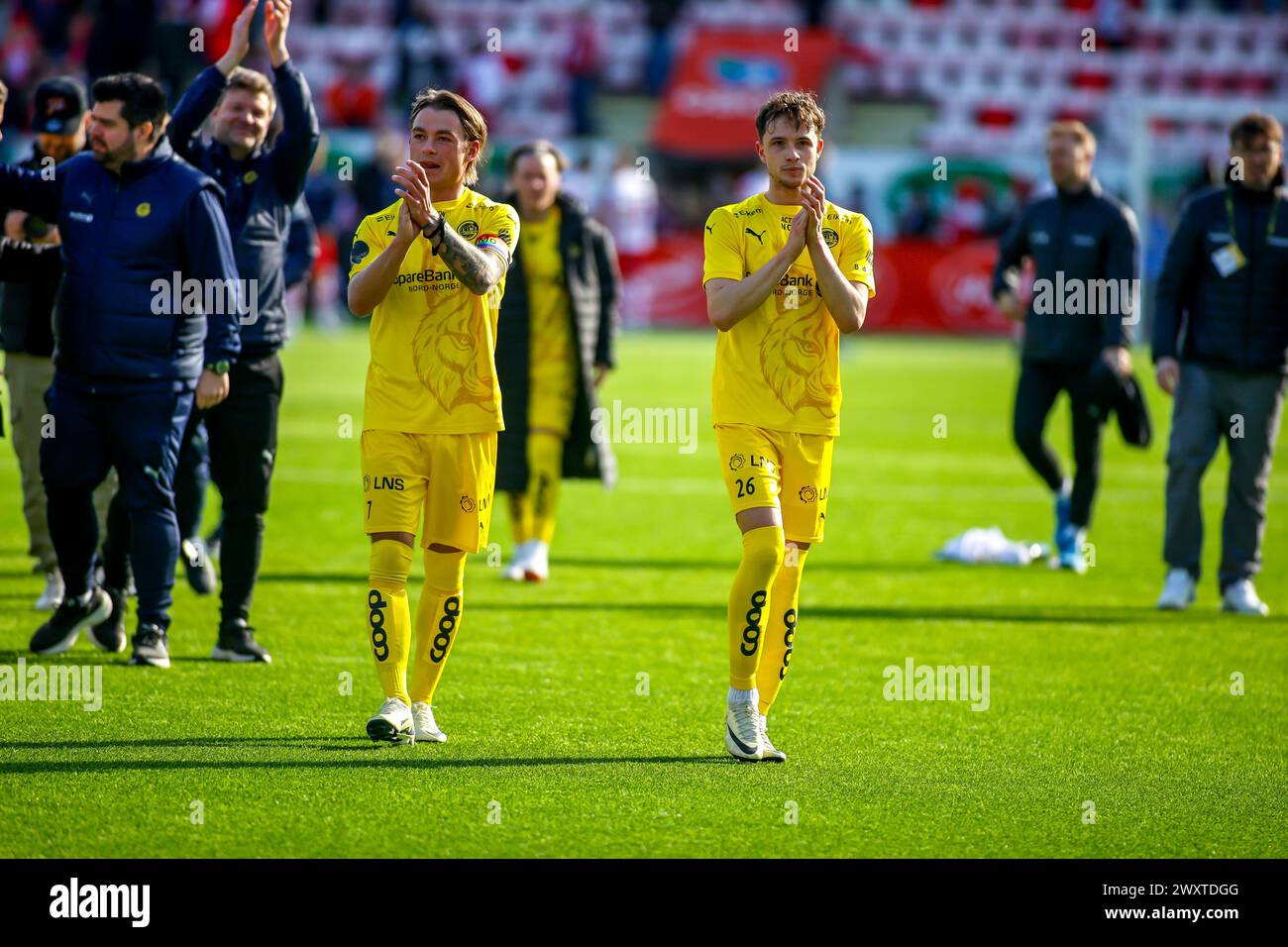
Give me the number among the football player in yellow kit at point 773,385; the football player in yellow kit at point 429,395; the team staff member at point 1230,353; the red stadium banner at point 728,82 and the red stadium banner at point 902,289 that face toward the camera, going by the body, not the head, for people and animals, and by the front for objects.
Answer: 5

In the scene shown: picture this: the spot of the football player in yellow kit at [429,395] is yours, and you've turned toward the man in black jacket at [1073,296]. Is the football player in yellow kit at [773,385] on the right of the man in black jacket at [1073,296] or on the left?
right

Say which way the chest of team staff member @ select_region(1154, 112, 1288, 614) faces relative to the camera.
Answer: toward the camera

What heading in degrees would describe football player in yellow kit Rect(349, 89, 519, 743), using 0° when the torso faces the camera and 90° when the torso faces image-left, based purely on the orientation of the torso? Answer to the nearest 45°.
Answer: approximately 0°

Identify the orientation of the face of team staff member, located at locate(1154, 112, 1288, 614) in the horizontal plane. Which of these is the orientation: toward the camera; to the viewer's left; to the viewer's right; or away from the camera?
toward the camera

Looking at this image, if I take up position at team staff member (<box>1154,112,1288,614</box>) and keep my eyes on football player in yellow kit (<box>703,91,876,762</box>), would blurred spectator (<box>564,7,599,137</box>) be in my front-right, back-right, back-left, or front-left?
back-right

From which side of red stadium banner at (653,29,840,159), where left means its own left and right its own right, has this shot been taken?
front

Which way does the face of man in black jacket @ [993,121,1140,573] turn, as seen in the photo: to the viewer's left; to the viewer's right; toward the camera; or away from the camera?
toward the camera

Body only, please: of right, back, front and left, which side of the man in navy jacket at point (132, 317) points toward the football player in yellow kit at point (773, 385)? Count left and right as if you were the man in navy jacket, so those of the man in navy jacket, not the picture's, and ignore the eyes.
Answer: left

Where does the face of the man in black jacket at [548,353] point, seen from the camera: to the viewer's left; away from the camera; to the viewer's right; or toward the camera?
toward the camera
